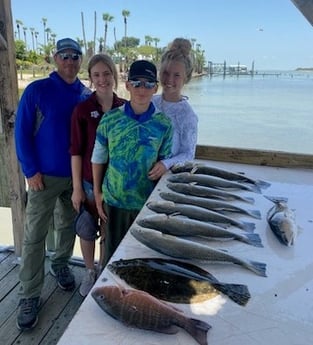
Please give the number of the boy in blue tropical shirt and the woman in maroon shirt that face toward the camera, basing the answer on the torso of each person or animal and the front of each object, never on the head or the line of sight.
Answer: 2

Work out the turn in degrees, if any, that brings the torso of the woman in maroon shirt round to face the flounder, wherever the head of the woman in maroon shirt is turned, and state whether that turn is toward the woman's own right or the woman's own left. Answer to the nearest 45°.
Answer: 0° — they already face it

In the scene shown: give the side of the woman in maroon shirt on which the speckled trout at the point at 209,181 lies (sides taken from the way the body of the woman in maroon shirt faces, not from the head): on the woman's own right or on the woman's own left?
on the woman's own left

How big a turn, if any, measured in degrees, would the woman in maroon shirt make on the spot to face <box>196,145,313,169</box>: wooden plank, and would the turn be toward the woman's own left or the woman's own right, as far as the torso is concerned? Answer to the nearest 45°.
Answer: approximately 90° to the woman's own left

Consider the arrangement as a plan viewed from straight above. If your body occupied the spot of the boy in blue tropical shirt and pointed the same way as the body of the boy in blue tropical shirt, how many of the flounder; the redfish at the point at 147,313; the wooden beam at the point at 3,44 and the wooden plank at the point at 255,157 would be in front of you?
2

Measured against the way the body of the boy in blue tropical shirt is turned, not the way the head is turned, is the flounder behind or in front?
in front

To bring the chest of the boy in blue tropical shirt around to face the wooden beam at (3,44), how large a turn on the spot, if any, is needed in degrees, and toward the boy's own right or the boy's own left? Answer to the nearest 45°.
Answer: approximately 135° to the boy's own right

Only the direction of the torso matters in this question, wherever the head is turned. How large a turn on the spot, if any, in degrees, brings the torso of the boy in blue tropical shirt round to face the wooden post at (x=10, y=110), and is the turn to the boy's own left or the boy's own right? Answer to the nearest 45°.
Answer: approximately 135° to the boy's own right

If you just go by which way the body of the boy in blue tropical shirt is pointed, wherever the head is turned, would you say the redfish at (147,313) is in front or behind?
in front

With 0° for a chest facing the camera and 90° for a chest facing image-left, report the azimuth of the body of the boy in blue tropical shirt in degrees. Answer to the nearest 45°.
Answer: approximately 0°
